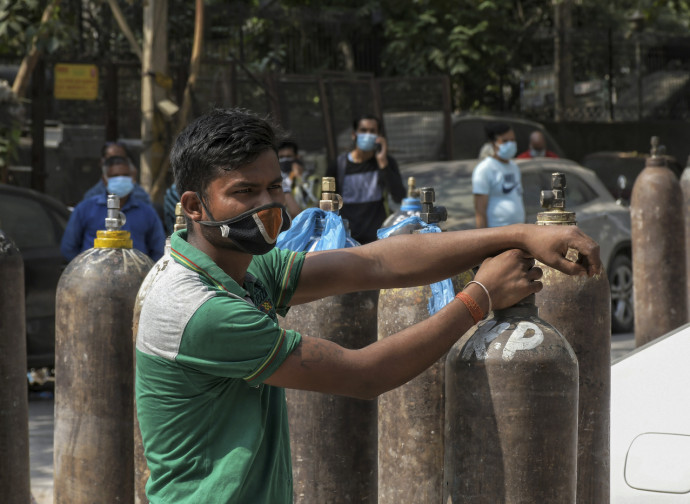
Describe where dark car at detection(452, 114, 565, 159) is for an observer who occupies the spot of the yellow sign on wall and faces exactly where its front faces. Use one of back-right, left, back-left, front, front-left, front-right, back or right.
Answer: back-left

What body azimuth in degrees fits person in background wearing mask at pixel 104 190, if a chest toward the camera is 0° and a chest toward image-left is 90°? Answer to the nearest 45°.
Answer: approximately 0°

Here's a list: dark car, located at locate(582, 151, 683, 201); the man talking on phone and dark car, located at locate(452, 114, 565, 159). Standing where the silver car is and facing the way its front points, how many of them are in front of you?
1

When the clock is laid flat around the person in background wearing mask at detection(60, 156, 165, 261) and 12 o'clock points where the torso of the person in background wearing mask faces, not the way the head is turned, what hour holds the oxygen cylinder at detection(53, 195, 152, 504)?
The oxygen cylinder is roughly at 12 o'clock from the person in background wearing mask.

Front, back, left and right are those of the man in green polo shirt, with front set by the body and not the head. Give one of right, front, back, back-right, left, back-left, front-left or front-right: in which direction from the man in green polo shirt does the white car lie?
front-left

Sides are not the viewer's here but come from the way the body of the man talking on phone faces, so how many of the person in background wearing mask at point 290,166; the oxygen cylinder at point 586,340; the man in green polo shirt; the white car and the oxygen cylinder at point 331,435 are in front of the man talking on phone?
4

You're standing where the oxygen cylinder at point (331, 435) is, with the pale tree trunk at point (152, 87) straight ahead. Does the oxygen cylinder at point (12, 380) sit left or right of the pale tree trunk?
left

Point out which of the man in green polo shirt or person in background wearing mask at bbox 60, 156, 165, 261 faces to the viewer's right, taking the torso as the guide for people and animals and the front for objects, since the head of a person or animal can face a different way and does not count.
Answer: the man in green polo shirt

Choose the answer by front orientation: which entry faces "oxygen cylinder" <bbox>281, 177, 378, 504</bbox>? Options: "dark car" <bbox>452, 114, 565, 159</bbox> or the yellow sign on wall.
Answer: the yellow sign on wall

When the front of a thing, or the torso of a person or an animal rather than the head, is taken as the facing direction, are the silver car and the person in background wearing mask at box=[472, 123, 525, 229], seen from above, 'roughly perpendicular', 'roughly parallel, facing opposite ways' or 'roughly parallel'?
roughly perpendicular

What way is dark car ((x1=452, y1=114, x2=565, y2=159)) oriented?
to the viewer's right

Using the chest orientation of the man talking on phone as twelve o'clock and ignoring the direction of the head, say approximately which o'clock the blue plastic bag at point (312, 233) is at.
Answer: The blue plastic bag is roughly at 12 o'clock from the man talking on phone.
